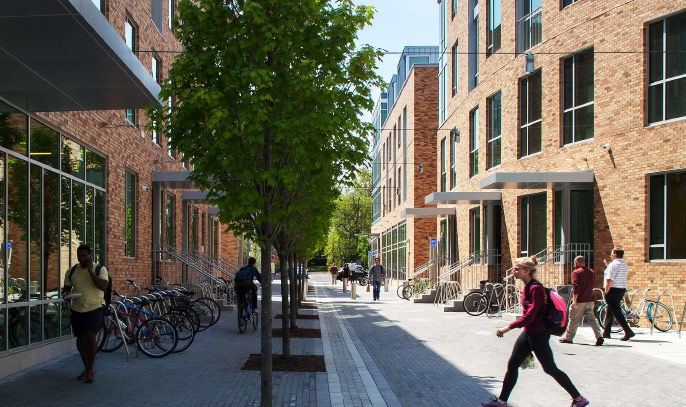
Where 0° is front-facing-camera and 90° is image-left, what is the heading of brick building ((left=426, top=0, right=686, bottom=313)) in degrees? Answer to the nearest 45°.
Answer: approximately 45°

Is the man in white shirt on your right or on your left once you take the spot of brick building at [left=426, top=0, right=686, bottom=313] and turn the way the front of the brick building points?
on your left

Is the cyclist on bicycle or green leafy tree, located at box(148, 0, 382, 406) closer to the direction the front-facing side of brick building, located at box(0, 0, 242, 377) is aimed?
the green leafy tree
